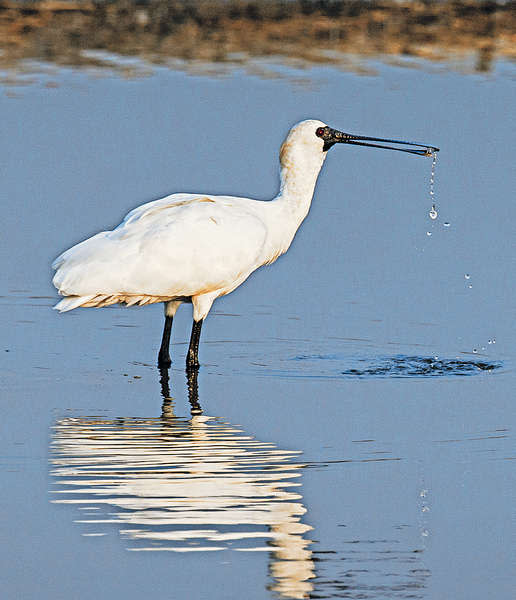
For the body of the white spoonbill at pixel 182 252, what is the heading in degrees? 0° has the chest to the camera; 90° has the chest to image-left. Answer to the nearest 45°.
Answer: approximately 270°
